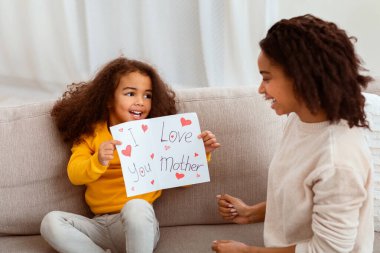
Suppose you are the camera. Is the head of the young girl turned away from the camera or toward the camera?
toward the camera

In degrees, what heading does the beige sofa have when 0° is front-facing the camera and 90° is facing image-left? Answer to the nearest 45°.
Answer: approximately 0°
